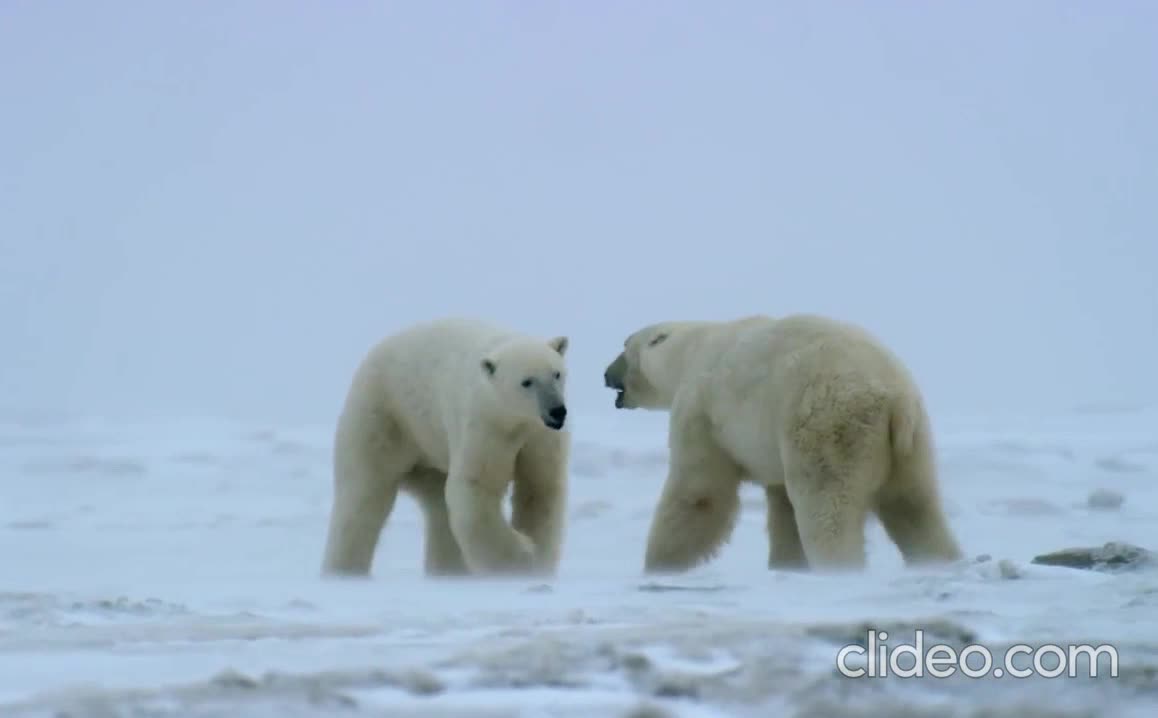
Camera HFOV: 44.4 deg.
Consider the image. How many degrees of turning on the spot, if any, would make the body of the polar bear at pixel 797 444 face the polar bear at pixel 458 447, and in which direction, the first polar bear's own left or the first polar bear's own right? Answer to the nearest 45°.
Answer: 0° — it already faces it

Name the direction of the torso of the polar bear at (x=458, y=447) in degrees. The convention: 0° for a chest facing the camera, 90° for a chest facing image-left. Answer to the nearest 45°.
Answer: approximately 315°

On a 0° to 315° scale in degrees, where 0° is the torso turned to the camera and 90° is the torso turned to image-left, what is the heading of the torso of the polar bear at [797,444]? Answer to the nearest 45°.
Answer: approximately 135°

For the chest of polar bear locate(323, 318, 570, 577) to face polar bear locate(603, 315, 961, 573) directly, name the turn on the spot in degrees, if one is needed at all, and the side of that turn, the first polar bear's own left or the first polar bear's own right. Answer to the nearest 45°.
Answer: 0° — it already faces it

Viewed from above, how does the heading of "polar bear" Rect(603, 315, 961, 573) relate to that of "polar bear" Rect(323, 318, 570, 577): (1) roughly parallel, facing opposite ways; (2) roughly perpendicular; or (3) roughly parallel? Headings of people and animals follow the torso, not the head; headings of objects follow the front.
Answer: roughly parallel, facing opposite ways
